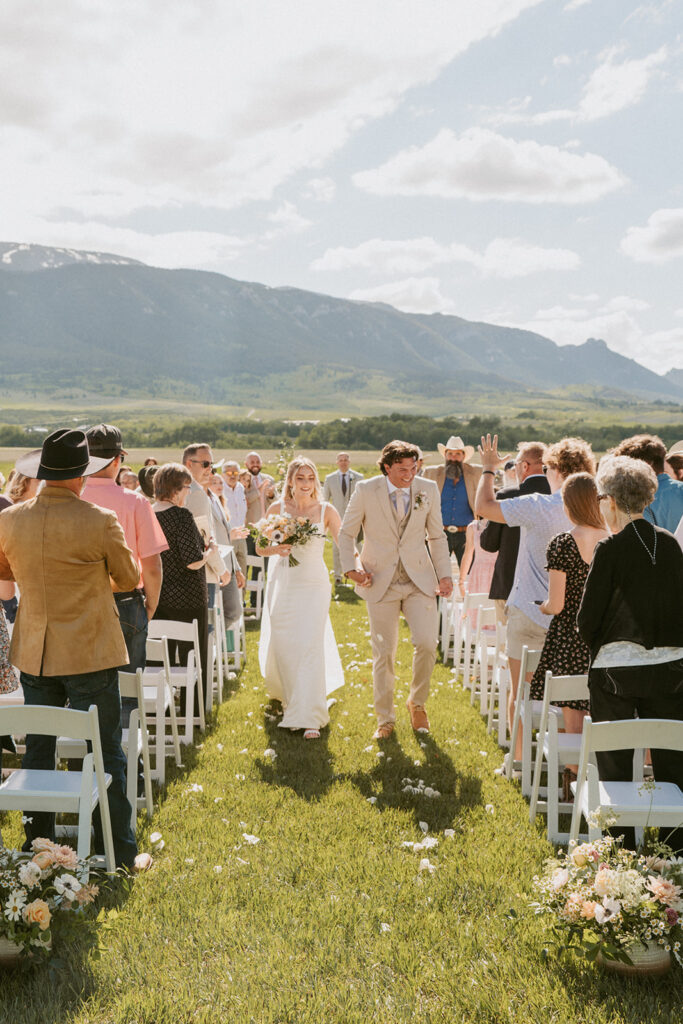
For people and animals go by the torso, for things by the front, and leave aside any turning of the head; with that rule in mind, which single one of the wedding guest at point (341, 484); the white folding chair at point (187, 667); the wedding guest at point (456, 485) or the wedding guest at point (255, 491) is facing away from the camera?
the white folding chair

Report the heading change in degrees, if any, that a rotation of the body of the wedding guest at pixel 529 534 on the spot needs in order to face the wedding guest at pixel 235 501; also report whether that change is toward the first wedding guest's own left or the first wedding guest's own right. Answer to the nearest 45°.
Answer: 0° — they already face them

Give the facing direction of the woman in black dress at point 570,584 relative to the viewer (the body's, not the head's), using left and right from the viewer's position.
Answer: facing away from the viewer and to the left of the viewer

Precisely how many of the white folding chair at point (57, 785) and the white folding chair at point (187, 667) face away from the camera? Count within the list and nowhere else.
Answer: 2

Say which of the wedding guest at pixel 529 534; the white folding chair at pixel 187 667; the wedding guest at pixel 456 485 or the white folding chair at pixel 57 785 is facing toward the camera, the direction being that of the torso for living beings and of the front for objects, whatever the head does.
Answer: the wedding guest at pixel 456 485

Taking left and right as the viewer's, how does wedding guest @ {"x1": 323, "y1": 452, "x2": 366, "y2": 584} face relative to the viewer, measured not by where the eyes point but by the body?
facing the viewer

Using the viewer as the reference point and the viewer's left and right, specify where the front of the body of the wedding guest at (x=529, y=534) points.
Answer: facing away from the viewer and to the left of the viewer

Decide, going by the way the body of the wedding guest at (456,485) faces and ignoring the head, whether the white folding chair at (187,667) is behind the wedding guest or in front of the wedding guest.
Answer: in front

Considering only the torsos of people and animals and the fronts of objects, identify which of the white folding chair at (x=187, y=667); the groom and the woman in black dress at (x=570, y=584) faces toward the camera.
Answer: the groom

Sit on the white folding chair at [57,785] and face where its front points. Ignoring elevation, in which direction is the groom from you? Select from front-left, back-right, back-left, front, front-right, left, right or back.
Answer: front-right

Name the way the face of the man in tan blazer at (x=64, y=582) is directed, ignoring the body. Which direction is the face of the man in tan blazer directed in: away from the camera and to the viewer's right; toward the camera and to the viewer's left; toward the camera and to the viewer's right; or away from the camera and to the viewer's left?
away from the camera and to the viewer's right

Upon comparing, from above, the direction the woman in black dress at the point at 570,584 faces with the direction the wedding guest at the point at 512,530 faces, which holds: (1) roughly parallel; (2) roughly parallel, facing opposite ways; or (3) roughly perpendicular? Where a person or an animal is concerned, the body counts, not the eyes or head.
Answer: roughly parallel

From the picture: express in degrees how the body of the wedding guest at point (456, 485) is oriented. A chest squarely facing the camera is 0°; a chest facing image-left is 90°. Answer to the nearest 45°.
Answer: approximately 0°

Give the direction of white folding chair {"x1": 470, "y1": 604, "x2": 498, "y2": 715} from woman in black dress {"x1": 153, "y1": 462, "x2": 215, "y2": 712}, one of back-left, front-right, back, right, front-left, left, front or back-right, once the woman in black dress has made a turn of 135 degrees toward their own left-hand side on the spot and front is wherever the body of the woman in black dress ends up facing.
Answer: back

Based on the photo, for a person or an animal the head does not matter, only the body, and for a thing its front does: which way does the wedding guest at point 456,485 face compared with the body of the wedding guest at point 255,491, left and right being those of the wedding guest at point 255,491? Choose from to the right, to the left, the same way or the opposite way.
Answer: the same way

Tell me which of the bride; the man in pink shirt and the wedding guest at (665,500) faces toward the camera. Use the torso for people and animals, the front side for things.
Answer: the bride

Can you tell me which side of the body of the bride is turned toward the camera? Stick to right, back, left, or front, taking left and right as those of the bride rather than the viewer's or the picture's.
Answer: front

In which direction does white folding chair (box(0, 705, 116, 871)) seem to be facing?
away from the camera

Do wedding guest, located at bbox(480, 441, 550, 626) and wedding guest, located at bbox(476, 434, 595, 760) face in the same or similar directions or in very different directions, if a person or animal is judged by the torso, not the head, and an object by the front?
same or similar directions
